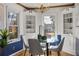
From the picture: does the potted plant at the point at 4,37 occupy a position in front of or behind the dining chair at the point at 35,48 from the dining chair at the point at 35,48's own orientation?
behind

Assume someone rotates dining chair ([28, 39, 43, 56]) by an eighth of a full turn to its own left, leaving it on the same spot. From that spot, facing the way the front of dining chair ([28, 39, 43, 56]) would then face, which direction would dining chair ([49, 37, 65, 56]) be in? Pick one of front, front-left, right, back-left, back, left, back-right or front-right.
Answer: right

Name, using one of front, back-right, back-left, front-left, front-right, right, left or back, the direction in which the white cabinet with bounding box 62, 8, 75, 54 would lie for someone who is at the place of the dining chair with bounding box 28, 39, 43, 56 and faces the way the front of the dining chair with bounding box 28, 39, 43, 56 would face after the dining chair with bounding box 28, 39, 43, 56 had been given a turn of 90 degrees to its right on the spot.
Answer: front-left

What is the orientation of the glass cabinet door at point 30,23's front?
toward the camera

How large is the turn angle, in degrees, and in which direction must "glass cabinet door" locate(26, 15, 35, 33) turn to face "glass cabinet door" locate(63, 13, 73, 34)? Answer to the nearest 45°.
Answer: approximately 90° to its left

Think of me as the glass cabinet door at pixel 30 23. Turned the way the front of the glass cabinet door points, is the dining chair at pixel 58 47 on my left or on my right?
on my left

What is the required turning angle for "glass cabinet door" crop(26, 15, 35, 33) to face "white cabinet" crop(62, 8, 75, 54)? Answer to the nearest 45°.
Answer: approximately 90° to its left

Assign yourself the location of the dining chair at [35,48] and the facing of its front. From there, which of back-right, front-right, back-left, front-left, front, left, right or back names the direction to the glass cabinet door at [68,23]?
front-right

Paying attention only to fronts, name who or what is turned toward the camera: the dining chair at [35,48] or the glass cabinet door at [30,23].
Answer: the glass cabinet door

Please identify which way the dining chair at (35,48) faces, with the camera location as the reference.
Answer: facing away from the viewer and to the right of the viewer
